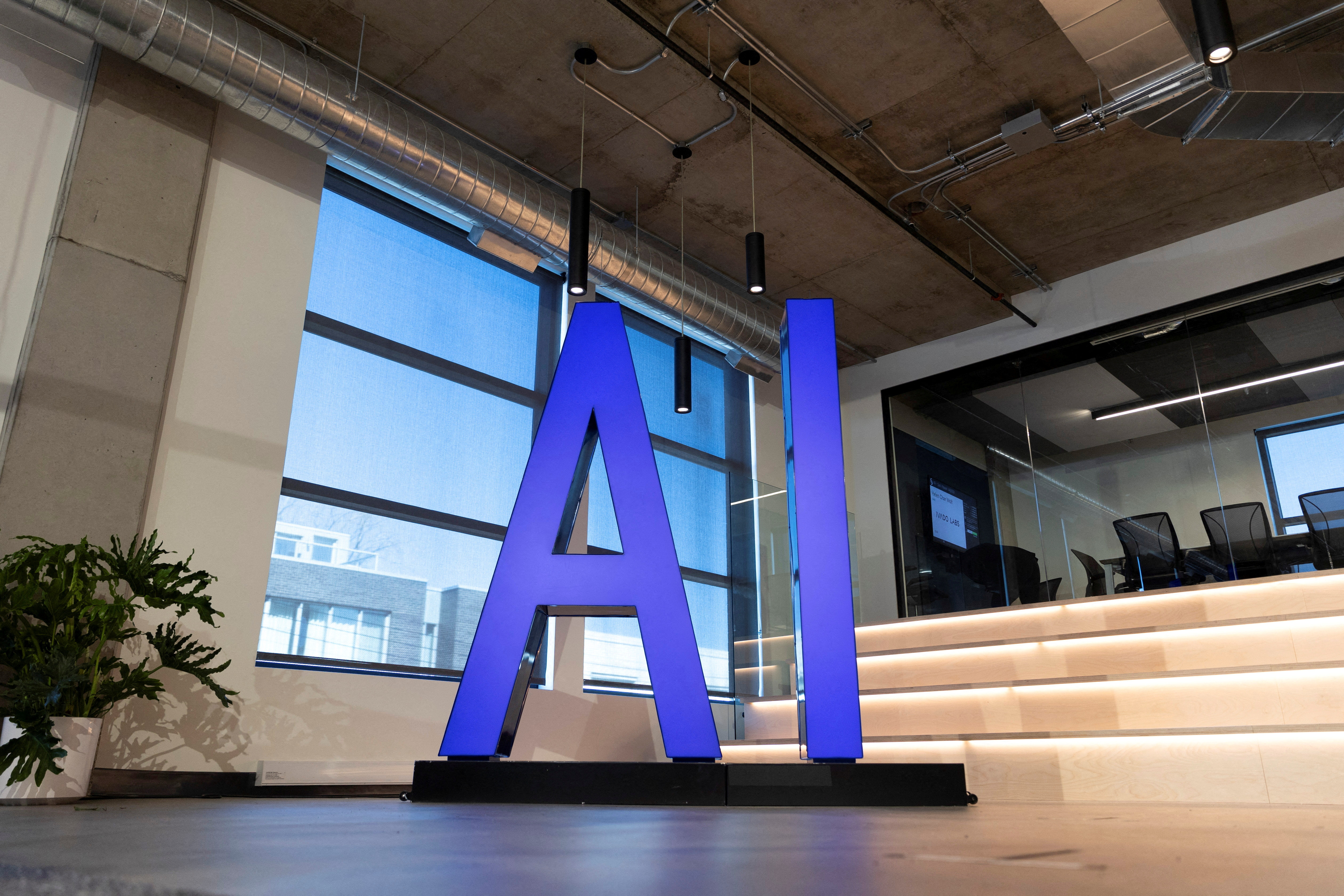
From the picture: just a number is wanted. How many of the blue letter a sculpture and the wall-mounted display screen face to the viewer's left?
0

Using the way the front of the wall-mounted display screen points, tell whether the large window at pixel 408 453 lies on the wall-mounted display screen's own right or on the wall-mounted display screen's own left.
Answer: on the wall-mounted display screen's own right

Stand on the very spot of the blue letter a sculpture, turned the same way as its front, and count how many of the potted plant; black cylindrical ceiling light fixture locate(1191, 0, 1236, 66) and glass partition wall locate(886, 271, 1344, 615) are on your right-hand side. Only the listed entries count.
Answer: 1

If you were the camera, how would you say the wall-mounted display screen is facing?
facing the viewer and to the right of the viewer

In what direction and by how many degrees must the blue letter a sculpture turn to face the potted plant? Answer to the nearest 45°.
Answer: approximately 90° to its right

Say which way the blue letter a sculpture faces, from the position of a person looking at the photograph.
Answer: facing the viewer

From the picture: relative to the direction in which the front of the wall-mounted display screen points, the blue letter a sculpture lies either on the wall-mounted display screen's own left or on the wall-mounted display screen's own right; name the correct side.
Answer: on the wall-mounted display screen's own right
